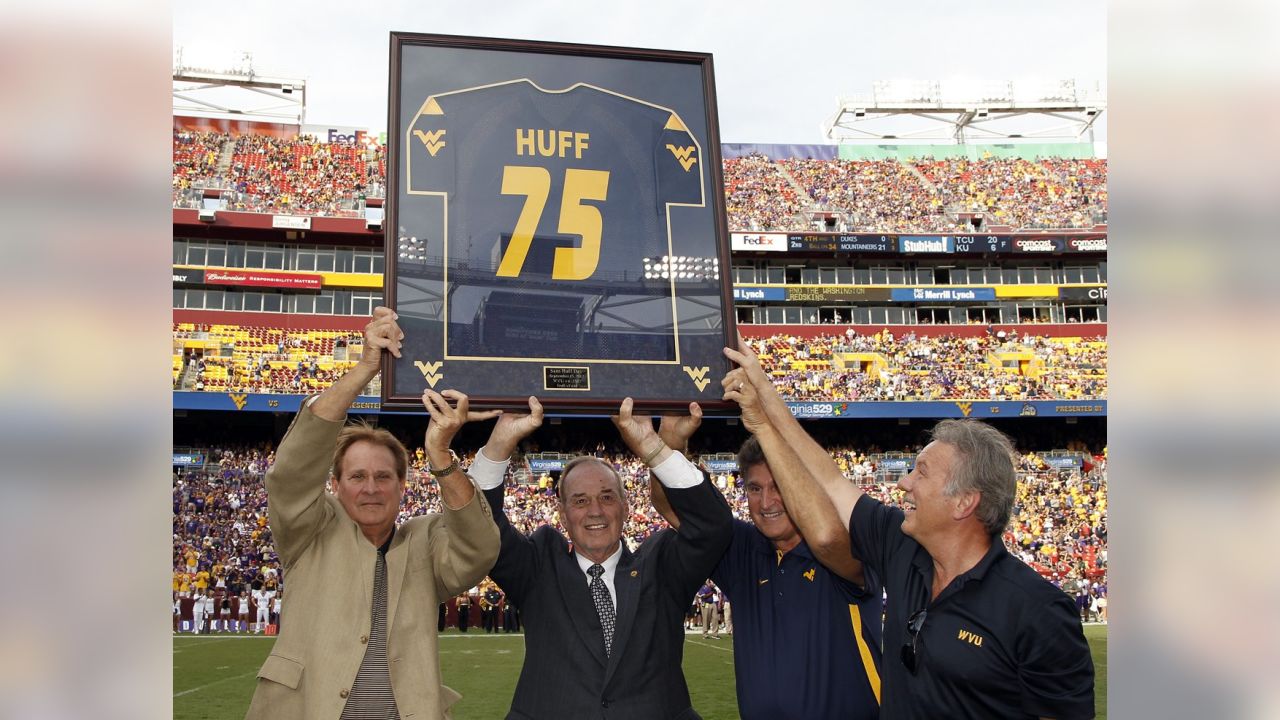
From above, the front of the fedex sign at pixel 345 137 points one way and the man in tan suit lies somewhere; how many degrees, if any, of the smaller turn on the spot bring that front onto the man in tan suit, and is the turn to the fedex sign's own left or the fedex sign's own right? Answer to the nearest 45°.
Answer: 0° — it already faces them

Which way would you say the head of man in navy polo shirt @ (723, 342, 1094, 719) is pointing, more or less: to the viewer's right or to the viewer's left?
to the viewer's left

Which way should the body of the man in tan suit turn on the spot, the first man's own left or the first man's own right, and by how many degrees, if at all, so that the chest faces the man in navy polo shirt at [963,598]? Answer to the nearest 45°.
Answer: approximately 45° to the first man's own left

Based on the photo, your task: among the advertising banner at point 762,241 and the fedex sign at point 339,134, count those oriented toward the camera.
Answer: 2
